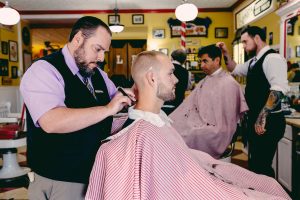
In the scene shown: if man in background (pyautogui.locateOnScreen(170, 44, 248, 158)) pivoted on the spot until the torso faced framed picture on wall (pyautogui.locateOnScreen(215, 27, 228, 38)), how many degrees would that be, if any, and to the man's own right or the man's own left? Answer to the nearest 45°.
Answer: approximately 135° to the man's own right

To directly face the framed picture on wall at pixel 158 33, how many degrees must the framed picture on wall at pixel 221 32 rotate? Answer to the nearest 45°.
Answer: approximately 90° to its right

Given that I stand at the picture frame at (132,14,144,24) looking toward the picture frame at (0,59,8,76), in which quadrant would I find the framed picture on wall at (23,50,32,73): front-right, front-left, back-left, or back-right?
front-right

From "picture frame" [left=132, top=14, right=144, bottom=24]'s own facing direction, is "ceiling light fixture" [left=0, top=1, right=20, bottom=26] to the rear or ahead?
ahead

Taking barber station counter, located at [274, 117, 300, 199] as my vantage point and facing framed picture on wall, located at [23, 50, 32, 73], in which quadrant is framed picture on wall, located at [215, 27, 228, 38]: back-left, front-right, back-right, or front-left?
front-right

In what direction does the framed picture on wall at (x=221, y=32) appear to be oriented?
toward the camera

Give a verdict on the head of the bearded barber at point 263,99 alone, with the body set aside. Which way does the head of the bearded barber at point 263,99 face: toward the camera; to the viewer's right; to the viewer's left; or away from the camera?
to the viewer's left

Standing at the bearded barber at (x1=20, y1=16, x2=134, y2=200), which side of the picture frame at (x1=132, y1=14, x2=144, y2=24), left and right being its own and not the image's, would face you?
front

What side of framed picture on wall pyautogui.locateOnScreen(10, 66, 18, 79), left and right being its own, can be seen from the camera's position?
front

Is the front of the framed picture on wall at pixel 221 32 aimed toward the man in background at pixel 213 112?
yes

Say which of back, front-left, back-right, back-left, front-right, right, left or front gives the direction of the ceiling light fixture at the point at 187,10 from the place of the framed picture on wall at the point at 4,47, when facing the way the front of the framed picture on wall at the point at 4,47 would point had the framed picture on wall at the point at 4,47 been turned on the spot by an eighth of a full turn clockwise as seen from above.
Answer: left

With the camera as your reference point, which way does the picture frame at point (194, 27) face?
facing the viewer
